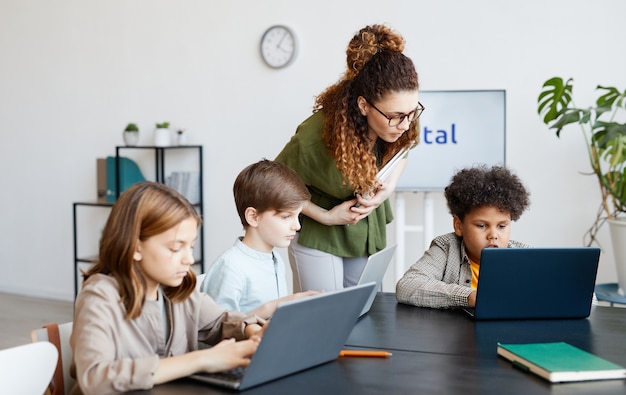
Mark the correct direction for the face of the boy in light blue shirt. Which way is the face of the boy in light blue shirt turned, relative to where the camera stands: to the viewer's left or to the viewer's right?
to the viewer's right

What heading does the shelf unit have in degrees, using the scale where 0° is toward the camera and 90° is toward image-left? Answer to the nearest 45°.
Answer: approximately 0°

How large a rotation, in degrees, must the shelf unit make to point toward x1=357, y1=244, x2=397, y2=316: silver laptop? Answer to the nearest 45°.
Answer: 0° — it already faces it

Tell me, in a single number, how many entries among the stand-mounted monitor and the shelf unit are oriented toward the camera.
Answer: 2

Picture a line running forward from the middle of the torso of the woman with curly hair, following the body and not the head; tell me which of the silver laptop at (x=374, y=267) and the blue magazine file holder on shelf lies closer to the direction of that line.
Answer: the silver laptop

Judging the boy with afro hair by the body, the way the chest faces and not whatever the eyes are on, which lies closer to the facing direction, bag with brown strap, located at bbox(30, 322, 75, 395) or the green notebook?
the green notebook

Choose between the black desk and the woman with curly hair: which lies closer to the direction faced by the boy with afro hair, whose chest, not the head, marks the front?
the black desk
